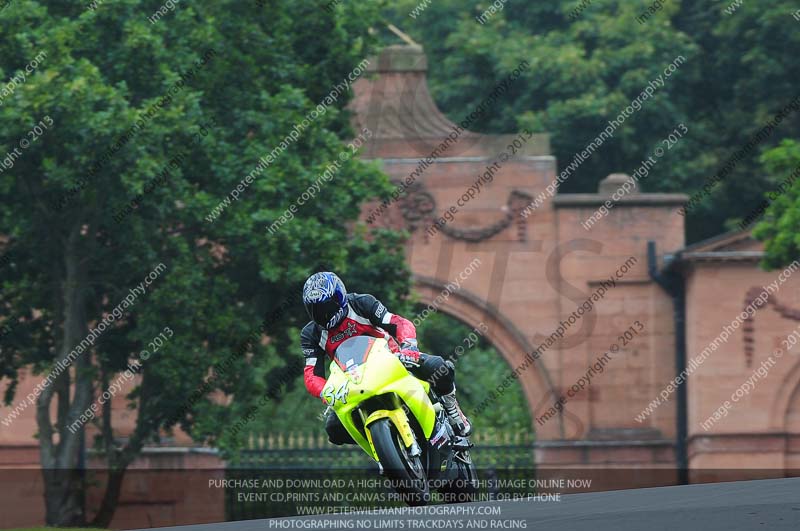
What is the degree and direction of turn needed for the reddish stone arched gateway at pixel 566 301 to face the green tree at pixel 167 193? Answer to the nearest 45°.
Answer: approximately 45° to its right

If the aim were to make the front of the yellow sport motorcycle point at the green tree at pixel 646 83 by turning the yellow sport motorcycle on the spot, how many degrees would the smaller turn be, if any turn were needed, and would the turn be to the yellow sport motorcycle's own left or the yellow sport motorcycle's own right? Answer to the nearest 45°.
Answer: approximately 135° to the yellow sport motorcycle's own right

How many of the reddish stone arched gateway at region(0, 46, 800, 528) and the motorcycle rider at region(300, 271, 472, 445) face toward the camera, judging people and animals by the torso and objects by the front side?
2

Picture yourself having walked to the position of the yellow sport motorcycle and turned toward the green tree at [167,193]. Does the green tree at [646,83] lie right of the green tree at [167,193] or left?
right

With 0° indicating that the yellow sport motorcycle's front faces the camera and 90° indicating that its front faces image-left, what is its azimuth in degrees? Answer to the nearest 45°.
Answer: approximately 45°

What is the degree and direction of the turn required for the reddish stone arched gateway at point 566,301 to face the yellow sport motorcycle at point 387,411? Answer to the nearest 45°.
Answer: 0° — it already faces it

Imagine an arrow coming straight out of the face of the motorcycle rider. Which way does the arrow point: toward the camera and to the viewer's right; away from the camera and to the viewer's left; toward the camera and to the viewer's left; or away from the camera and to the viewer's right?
toward the camera and to the viewer's left

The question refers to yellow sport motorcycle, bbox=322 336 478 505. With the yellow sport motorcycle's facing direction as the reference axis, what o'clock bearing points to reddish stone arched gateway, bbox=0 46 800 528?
The reddish stone arched gateway is roughly at 5 o'clock from the yellow sport motorcycle.
